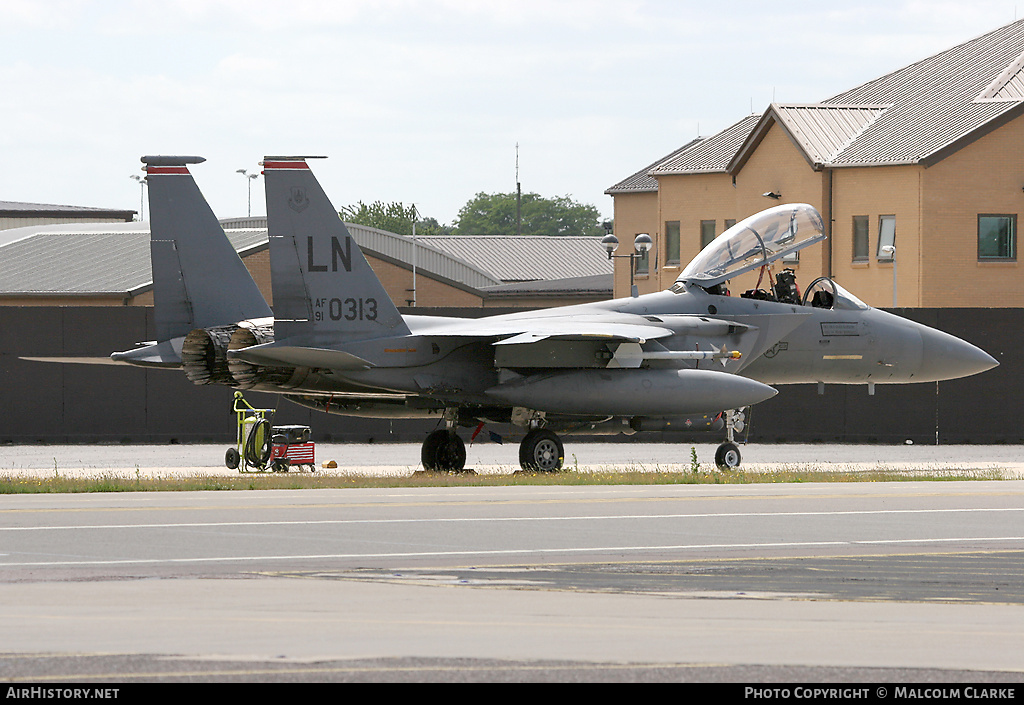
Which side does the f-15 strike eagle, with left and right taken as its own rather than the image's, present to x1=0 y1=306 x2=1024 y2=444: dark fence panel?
left

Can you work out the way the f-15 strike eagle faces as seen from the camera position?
facing away from the viewer and to the right of the viewer

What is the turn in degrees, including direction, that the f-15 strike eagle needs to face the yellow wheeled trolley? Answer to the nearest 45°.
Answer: approximately 135° to its left
